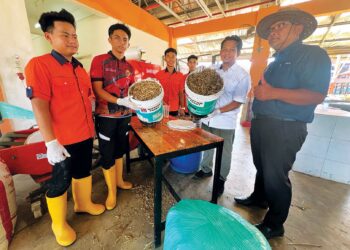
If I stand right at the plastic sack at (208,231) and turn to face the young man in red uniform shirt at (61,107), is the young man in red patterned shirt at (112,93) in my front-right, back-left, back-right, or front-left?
front-right

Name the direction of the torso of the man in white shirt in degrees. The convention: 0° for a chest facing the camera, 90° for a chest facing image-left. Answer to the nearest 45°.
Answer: approximately 45°

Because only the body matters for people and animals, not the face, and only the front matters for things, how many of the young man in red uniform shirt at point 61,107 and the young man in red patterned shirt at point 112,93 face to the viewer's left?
0

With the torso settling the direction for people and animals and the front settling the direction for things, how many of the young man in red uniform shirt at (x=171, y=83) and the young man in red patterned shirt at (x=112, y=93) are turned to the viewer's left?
0

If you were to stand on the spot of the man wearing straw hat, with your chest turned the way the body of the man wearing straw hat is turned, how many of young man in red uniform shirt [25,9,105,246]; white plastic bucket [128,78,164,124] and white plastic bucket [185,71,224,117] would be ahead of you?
3

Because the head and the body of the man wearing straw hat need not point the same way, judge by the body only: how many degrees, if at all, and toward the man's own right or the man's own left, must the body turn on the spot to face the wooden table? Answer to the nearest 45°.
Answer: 0° — they already face it

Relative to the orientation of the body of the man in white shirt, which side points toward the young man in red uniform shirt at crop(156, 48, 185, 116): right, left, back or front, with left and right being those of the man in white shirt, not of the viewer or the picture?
right

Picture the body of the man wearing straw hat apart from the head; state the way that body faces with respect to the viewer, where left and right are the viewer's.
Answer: facing the viewer and to the left of the viewer

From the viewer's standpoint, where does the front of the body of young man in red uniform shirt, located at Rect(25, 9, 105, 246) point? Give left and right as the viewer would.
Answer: facing the viewer and to the right of the viewer

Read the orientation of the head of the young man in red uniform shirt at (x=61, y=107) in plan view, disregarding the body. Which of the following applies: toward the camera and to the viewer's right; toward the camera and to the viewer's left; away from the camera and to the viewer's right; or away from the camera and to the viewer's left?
toward the camera and to the viewer's right

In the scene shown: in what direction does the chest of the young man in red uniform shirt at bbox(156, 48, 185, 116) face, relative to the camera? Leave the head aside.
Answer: toward the camera

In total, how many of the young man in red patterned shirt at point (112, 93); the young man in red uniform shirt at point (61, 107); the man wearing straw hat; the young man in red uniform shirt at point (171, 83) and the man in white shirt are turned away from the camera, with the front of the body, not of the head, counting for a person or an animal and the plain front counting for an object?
0

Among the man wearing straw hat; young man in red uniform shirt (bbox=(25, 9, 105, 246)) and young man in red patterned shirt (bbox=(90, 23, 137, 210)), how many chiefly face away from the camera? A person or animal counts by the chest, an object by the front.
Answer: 0
